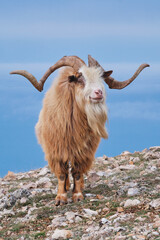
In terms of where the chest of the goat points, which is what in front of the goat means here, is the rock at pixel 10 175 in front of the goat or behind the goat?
behind

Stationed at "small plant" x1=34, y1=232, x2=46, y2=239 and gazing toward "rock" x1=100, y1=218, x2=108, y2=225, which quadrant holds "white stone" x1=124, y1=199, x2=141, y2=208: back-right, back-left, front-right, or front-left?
front-left

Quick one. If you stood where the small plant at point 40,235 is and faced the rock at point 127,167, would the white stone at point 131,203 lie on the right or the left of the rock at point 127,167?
right

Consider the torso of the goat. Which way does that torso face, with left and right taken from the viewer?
facing the viewer

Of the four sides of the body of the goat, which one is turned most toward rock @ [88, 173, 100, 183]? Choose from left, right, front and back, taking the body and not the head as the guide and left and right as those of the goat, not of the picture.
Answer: back
